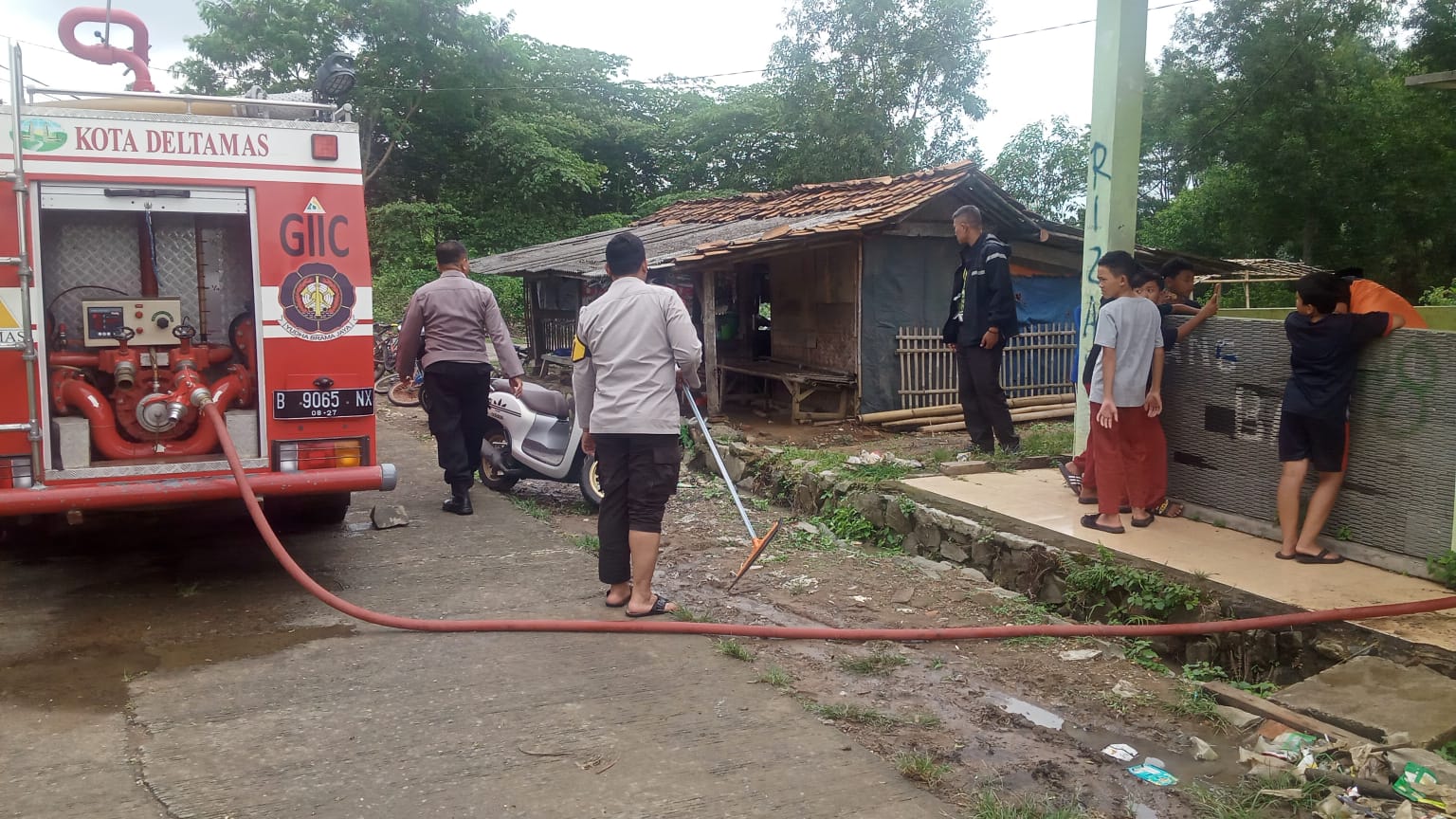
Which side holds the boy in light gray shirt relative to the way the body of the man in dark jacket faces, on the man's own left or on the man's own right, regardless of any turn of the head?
on the man's own left

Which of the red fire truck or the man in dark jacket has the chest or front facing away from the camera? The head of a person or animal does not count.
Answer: the red fire truck

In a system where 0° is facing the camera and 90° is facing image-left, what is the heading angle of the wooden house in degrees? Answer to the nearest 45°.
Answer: approximately 45°

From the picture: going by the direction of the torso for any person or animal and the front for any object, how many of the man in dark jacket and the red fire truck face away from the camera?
1

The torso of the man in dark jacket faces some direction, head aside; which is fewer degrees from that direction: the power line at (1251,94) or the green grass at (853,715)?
the green grass

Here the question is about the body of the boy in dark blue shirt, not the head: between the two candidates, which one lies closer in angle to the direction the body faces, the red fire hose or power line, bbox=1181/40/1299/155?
the power line

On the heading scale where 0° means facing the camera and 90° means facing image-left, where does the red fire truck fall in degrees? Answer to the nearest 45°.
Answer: approximately 180°

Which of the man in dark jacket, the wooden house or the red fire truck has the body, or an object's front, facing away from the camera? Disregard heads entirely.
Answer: the red fire truck

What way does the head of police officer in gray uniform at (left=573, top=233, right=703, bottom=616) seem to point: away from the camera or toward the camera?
away from the camera

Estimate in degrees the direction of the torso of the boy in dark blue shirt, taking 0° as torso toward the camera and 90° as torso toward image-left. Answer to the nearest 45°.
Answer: approximately 225°

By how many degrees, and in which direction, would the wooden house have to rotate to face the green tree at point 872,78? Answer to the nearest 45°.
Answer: approximately 135° to its right

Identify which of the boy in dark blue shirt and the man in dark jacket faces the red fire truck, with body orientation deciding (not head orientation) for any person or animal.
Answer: the man in dark jacket
